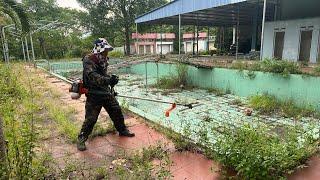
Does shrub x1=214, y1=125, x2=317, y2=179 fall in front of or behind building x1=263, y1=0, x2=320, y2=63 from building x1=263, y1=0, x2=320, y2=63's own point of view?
in front

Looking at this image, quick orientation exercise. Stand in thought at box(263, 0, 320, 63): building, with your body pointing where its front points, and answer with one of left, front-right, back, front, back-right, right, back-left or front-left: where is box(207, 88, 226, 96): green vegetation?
front

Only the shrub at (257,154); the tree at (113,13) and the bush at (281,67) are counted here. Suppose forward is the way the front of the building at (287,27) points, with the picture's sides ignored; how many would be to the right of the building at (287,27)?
1

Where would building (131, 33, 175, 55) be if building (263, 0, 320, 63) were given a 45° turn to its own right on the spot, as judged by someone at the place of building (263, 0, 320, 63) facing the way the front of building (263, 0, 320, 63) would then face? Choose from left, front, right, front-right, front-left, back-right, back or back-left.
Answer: front-right

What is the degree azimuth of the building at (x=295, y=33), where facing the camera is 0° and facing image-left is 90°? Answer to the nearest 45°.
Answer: approximately 45°

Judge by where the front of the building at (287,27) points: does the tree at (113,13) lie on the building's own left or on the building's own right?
on the building's own right

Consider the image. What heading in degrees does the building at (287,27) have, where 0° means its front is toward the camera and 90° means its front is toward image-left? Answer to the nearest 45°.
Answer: approximately 45°

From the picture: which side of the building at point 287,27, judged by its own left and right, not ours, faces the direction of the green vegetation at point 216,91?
front
